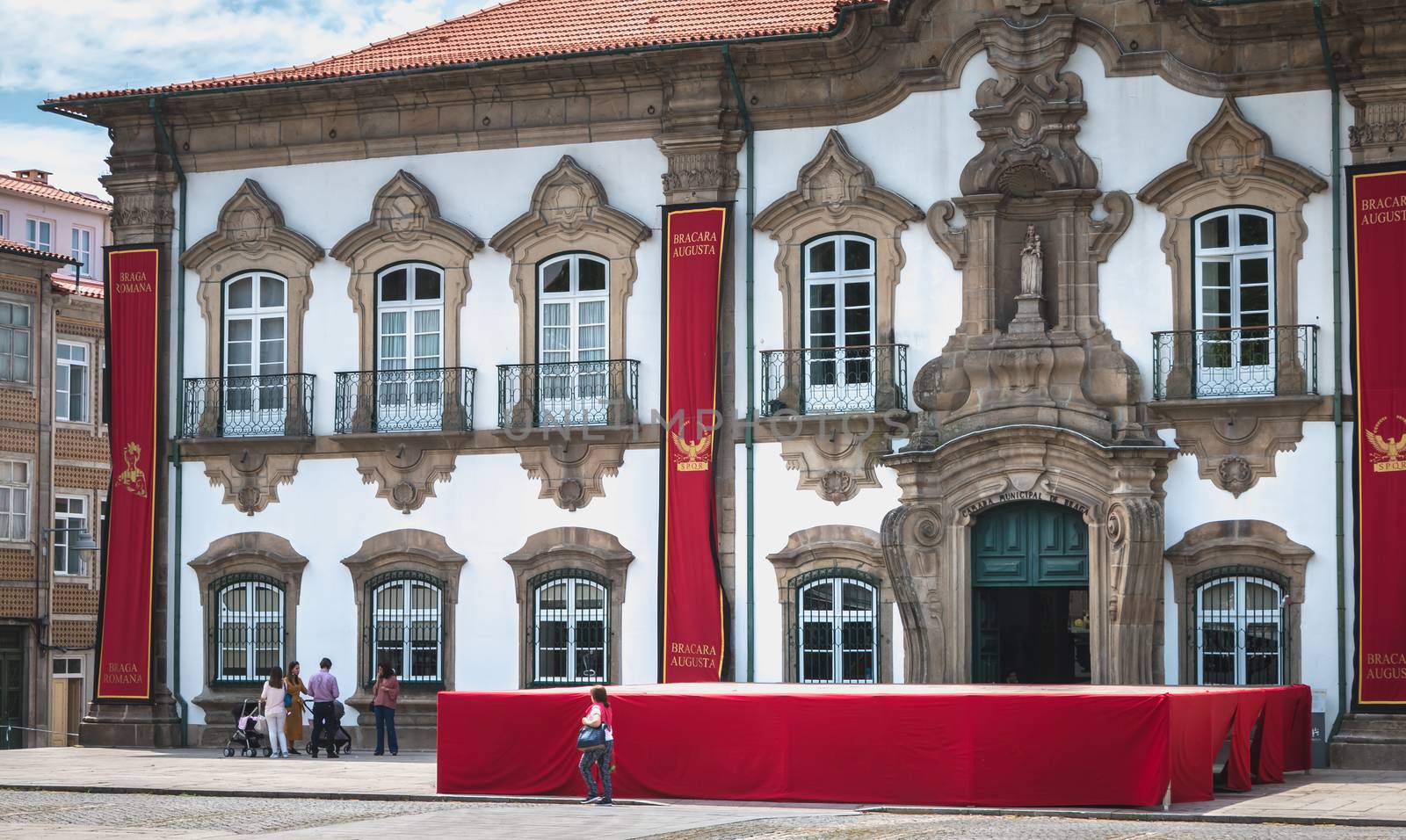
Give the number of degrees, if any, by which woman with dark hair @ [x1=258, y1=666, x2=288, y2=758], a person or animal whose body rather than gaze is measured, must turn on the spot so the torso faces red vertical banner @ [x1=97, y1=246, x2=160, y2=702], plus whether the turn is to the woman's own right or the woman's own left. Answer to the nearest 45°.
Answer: approximately 45° to the woman's own left

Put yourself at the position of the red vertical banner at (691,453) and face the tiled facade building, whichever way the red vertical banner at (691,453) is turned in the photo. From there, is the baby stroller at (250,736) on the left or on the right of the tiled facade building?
left

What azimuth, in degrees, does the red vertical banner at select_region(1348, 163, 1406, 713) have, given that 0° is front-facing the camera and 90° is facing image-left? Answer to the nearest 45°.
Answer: approximately 0°

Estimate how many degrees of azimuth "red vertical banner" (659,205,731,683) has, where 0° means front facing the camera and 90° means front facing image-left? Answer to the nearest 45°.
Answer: approximately 0°

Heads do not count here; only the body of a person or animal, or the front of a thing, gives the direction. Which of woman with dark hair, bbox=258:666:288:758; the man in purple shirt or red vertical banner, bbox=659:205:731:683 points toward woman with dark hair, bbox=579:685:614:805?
the red vertical banner

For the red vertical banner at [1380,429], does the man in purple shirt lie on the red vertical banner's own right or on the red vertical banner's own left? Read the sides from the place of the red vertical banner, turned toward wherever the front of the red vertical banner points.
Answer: on the red vertical banner's own right

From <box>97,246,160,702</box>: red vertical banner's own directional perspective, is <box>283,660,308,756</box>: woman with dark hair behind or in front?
in front

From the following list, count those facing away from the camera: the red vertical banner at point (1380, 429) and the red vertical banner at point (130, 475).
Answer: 0

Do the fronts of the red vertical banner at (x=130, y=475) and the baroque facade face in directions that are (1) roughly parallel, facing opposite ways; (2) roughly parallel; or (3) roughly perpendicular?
roughly parallel

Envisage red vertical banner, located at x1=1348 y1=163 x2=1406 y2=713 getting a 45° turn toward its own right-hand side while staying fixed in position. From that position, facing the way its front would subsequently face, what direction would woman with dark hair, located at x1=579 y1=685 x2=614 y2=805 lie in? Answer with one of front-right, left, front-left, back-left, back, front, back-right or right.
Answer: front

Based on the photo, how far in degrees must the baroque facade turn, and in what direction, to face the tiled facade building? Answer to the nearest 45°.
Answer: approximately 135° to its right

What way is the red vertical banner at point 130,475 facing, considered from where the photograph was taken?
facing the viewer

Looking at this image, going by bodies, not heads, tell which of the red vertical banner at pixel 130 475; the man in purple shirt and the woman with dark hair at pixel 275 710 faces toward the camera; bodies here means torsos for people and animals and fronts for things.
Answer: the red vertical banner
